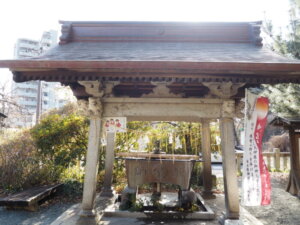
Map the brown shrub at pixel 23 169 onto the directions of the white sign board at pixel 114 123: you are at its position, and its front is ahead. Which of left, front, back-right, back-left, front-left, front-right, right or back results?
back-right

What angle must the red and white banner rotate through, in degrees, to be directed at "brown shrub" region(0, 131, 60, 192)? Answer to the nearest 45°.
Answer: approximately 90° to its right

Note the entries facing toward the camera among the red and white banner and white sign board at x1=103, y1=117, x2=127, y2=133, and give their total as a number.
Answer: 2

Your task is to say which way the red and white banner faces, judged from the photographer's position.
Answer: facing the viewer

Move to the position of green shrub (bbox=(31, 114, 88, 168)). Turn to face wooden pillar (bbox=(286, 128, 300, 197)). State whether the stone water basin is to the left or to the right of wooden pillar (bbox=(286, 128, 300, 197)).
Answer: right

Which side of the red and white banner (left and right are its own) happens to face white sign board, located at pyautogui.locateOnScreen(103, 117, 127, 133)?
right

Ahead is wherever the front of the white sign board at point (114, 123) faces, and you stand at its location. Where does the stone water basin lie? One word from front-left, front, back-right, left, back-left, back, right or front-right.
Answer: back-left

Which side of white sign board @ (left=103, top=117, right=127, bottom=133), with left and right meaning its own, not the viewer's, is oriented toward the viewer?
front

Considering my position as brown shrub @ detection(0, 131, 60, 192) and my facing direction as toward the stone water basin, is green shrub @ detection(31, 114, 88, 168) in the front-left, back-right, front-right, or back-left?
front-left
